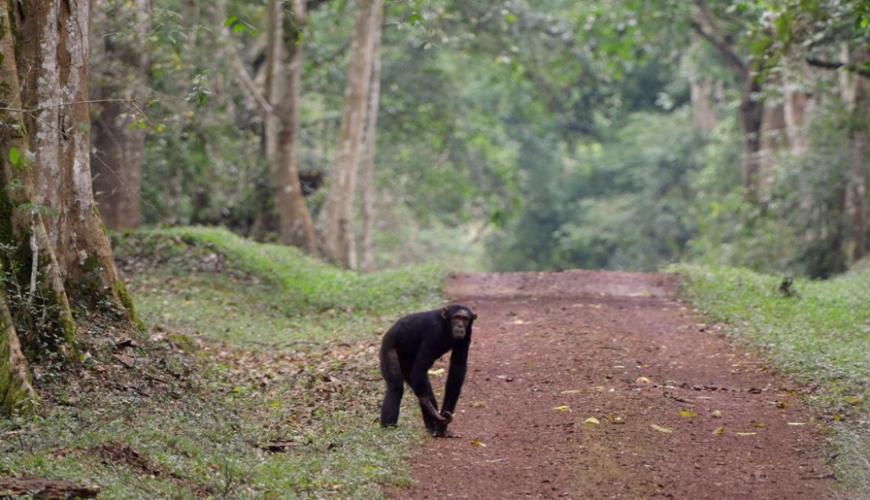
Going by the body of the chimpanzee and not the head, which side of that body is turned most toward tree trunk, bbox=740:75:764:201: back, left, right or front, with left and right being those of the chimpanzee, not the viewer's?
left

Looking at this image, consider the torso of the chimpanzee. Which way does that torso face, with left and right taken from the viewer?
facing the viewer and to the right of the viewer

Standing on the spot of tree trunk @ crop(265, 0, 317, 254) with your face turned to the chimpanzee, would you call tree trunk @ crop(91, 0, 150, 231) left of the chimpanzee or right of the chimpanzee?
right

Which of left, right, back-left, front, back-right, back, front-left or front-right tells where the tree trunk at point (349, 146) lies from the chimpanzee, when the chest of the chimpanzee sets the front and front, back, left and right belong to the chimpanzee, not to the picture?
back-left

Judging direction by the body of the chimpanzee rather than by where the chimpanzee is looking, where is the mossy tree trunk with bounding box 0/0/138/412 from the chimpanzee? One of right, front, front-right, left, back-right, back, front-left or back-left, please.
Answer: back-right

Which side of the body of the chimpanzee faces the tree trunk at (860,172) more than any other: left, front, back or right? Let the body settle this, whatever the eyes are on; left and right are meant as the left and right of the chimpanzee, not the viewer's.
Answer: left

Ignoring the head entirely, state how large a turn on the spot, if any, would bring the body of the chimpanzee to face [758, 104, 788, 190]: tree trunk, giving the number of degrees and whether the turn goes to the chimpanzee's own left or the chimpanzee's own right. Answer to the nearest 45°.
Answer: approximately 90° to the chimpanzee's own left

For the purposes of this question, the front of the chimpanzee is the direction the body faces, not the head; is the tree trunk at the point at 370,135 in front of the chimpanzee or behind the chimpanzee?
behind

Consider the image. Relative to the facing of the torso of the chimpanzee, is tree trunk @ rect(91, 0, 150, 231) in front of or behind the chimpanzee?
behind
